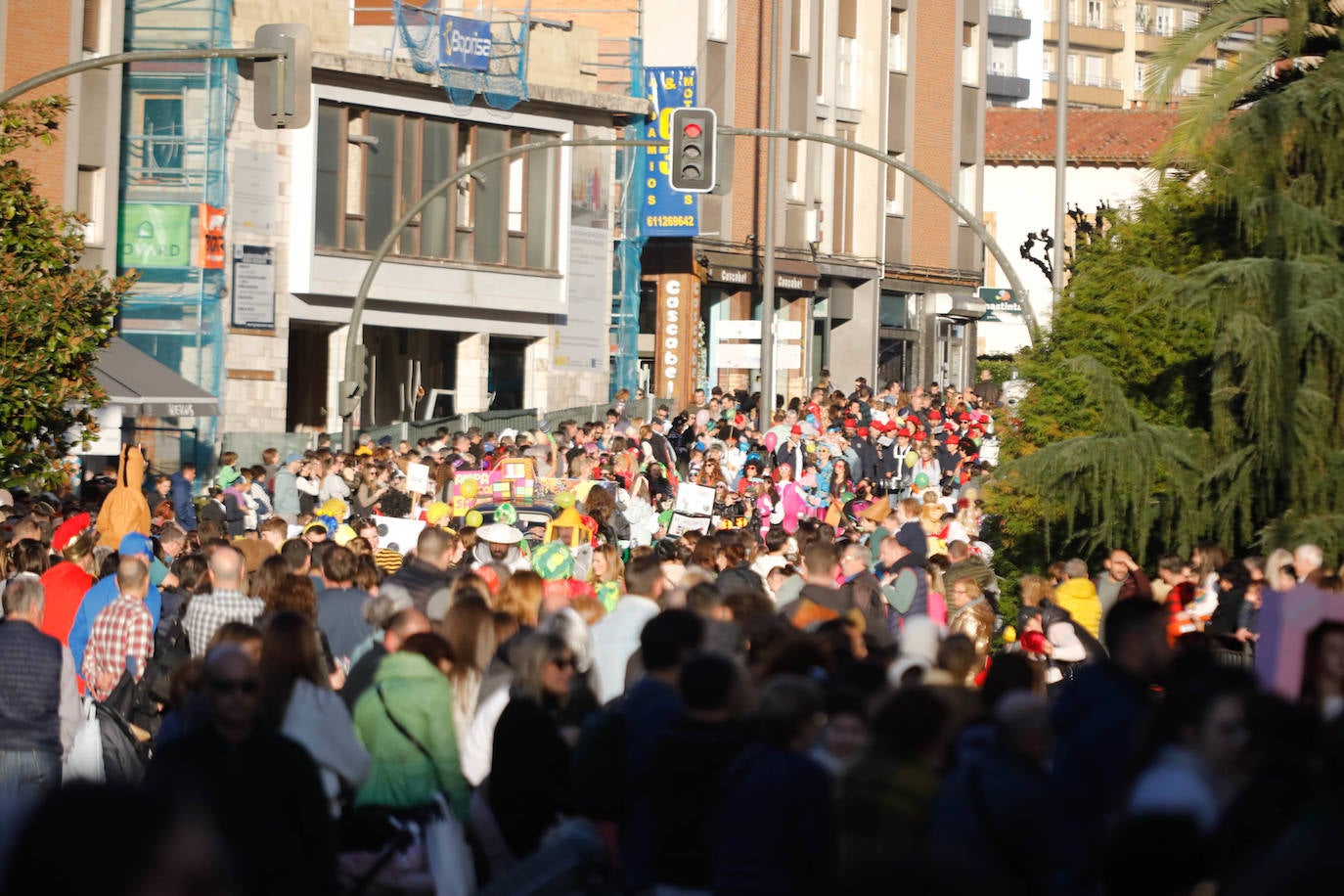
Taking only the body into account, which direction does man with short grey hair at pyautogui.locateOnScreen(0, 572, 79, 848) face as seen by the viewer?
away from the camera

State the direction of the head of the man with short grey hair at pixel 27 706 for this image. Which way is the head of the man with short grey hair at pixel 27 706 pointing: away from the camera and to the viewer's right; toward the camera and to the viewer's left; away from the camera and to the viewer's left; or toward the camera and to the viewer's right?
away from the camera and to the viewer's right

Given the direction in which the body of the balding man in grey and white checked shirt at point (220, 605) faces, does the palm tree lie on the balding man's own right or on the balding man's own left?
on the balding man's own right

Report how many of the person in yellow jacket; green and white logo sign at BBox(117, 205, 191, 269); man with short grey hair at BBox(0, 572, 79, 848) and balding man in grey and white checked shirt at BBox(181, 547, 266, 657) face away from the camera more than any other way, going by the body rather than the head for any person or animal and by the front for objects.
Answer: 3

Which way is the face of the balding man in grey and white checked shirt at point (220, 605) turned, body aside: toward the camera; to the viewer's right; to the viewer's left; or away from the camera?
away from the camera

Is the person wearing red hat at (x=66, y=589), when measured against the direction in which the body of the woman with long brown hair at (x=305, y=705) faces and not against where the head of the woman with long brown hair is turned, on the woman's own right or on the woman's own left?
on the woman's own left

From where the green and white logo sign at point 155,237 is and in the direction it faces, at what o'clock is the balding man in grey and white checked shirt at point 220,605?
The balding man in grey and white checked shirt is roughly at 12 o'clock from the green and white logo sign.

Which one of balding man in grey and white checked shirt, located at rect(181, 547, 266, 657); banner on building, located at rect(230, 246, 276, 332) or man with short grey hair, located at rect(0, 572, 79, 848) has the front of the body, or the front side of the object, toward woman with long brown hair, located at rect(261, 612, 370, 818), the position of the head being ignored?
the banner on building

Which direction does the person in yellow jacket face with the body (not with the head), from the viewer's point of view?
away from the camera

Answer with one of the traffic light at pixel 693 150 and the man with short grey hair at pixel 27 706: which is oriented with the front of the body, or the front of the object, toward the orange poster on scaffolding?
the man with short grey hair

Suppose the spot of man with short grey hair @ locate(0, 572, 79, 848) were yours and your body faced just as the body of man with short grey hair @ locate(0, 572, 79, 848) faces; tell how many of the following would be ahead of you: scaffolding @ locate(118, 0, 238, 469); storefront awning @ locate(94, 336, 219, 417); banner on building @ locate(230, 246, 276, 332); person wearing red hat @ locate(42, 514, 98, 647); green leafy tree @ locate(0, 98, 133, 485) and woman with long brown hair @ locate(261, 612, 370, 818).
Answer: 5

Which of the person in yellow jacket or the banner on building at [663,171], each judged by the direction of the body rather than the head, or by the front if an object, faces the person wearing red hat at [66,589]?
the banner on building

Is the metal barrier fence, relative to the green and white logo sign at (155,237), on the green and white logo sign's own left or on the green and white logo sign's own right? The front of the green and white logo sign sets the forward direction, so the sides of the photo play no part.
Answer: on the green and white logo sign's own left

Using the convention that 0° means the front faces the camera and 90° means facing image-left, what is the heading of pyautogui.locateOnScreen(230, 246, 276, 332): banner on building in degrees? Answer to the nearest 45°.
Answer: approximately 0°

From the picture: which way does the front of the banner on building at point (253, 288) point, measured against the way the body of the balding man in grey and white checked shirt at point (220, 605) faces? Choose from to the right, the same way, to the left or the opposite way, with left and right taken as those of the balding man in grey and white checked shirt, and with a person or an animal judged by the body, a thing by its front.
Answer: the opposite way

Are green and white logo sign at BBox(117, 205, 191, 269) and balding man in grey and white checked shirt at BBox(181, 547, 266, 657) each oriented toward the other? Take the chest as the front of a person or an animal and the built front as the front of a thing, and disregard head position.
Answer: yes

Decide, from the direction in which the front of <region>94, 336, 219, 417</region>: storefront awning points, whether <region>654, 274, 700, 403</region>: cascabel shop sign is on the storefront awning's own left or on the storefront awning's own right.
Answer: on the storefront awning's own left
